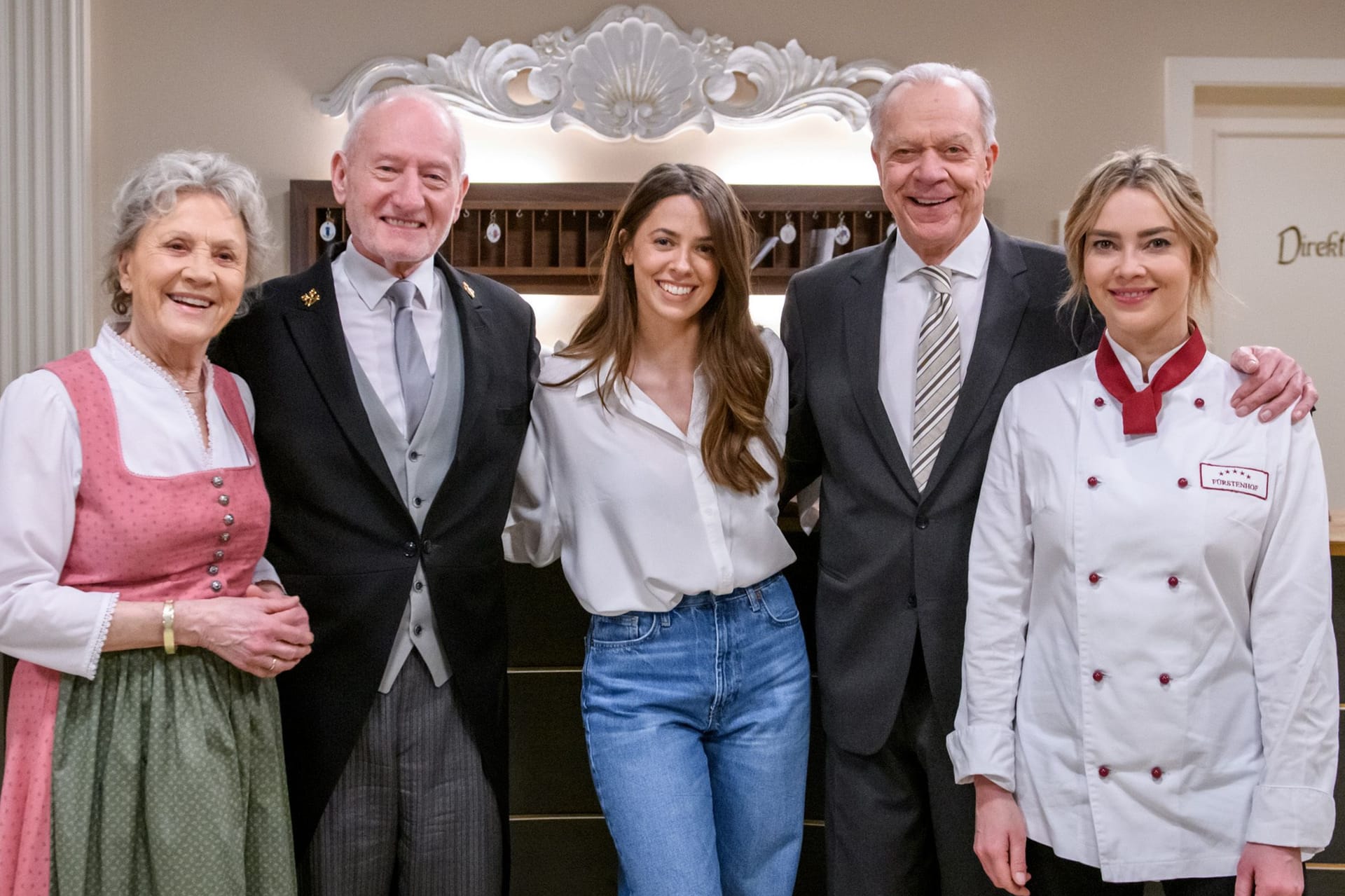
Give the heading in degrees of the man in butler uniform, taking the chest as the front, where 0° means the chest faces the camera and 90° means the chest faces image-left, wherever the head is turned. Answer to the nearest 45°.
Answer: approximately 0°

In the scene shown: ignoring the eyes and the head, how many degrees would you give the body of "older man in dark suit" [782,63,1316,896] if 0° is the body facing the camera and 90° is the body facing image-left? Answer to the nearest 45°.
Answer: approximately 0°

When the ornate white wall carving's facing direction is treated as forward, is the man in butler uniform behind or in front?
in front

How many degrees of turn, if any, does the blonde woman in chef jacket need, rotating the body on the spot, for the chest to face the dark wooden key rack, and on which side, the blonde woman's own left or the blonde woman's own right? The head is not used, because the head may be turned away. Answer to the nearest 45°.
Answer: approximately 135° to the blonde woman's own right

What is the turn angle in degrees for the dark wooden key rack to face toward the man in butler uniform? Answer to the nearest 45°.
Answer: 0° — it already faces them

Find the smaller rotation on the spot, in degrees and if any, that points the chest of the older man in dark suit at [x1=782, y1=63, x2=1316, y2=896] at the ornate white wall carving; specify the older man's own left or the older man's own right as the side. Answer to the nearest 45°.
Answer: approximately 135° to the older man's own right
